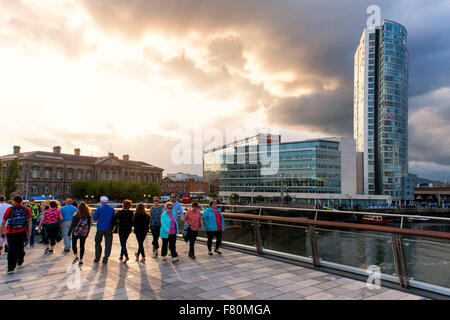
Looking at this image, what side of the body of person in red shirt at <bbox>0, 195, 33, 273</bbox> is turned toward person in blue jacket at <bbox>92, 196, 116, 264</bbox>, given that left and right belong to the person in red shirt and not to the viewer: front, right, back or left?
right

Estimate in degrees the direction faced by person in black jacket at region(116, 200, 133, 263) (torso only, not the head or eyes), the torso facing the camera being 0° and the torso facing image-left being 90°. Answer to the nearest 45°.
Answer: approximately 180°

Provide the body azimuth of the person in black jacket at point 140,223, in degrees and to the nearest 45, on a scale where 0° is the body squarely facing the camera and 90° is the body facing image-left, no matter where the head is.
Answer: approximately 180°

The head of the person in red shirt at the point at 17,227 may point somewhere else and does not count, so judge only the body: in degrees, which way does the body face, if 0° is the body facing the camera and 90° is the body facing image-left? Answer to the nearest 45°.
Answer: approximately 180°

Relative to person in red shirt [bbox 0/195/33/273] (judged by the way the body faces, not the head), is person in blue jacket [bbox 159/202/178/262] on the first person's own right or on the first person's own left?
on the first person's own right

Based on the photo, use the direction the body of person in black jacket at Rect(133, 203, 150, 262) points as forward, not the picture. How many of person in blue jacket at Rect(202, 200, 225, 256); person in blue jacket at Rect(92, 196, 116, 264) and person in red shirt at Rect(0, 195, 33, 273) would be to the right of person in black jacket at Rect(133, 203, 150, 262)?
1

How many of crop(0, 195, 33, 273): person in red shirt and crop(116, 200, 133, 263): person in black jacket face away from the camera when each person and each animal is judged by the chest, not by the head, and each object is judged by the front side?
2

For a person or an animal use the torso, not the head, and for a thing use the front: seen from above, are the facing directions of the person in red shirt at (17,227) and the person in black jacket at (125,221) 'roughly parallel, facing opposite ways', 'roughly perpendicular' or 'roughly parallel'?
roughly parallel

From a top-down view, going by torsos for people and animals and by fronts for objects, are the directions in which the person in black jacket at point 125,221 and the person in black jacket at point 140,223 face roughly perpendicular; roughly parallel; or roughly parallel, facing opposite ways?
roughly parallel

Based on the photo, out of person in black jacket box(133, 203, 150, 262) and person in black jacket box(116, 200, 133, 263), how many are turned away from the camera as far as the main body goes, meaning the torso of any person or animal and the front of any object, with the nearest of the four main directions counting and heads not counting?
2
